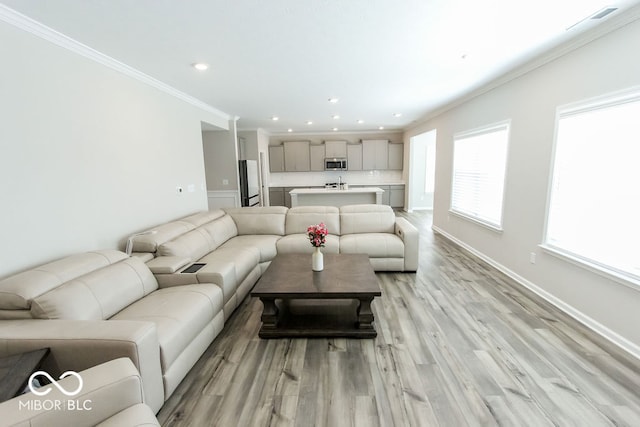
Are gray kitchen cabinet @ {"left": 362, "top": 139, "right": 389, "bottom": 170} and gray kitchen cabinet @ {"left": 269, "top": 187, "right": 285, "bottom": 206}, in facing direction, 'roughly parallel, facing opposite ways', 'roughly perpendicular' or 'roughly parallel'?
roughly parallel

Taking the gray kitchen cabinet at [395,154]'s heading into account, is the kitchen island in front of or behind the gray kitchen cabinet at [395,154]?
in front

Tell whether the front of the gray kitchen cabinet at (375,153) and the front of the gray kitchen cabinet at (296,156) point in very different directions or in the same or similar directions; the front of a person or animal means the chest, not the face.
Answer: same or similar directions

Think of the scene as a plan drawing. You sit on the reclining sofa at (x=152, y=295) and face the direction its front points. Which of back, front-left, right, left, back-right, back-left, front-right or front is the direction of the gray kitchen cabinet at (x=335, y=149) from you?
left

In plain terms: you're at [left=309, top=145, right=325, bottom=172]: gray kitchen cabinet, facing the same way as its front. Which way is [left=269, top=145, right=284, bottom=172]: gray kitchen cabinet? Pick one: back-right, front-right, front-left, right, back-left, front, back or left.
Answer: right

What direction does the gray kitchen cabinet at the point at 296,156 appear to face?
toward the camera

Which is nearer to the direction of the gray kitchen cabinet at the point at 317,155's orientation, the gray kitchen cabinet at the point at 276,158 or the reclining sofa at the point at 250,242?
the reclining sofa

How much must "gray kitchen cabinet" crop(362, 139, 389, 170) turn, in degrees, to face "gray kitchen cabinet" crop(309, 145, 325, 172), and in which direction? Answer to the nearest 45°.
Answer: approximately 90° to its right

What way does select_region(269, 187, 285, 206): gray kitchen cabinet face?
toward the camera

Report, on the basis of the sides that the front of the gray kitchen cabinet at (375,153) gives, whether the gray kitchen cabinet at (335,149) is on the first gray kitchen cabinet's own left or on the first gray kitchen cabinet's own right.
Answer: on the first gray kitchen cabinet's own right

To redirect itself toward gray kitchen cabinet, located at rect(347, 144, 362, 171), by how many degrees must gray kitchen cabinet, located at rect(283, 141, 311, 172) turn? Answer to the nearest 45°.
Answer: approximately 90° to its left

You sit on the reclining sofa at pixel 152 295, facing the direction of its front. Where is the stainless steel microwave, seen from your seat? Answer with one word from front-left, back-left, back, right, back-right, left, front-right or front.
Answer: left

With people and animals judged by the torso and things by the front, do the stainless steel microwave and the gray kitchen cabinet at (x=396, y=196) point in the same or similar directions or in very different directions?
same or similar directions

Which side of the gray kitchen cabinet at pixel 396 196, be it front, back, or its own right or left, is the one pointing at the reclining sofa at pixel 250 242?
front

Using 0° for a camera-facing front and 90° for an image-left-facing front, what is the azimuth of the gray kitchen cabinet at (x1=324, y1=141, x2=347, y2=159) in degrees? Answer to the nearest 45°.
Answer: approximately 0°

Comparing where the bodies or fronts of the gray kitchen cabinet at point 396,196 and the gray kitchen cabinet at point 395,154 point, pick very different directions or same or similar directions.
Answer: same or similar directions

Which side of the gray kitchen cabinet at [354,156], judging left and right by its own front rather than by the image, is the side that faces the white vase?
front

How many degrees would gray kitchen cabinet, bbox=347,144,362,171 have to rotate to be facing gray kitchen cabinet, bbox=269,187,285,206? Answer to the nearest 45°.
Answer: approximately 90° to its right

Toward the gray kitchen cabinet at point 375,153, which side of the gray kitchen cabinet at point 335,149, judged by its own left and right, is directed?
left
